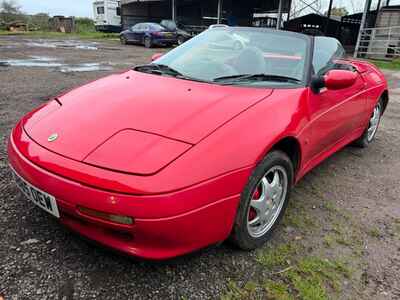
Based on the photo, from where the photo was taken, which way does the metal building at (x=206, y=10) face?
toward the camera

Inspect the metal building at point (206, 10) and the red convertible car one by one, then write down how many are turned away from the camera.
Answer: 0

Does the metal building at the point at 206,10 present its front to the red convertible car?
yes

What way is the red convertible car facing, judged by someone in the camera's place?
facing the viewer and to the left of the viewer

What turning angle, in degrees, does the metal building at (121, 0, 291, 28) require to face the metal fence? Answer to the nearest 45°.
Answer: approximately 45° to its left

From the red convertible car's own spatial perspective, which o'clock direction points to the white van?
The white van is roughly at 4 o'clock from the red convertible car.

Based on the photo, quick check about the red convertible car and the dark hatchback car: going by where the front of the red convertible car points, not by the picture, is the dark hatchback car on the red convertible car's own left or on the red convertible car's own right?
on the red convertible car's own right

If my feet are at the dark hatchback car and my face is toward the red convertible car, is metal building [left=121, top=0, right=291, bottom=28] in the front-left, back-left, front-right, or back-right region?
back-left

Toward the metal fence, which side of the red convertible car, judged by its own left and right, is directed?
back

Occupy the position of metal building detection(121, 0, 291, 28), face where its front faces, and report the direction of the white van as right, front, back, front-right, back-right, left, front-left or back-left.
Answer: right
